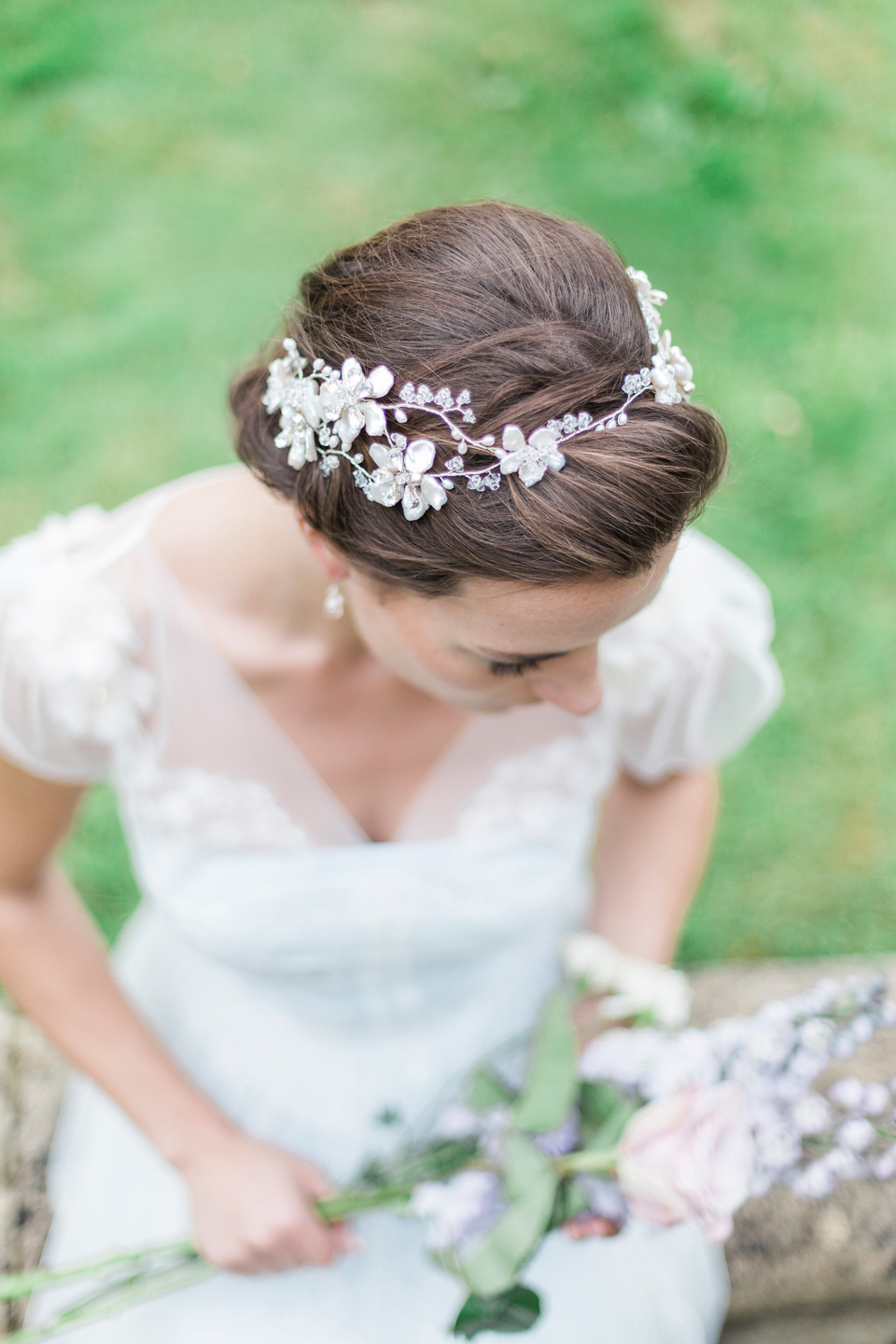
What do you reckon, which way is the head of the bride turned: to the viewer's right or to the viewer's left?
to the viewer's right

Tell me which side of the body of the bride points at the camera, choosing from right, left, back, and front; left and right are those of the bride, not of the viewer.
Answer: front
